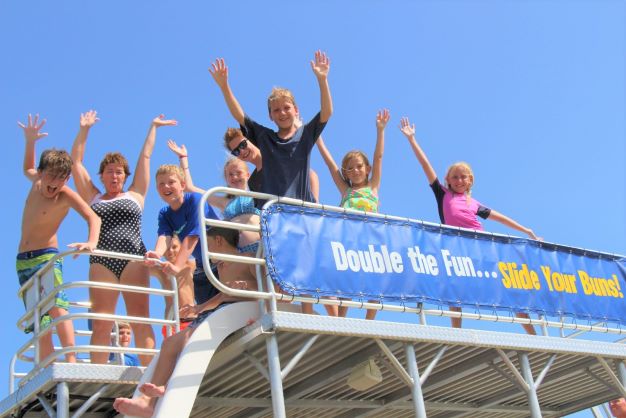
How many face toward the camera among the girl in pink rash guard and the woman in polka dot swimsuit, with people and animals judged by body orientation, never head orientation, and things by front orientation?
2

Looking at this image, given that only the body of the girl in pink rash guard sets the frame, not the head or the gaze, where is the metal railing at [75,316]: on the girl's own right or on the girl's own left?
on the girl's own right

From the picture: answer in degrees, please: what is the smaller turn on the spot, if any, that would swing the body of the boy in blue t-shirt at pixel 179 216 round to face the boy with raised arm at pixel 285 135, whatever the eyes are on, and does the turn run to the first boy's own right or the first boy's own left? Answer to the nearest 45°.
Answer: approximately 90° to the first boy's own left

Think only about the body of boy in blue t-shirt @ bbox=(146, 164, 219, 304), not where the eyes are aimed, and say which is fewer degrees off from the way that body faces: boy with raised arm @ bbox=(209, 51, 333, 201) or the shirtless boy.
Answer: the shirtless boy

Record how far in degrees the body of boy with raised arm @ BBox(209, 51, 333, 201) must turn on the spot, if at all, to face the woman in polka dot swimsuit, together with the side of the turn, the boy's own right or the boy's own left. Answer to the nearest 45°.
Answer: approximately 90° to the boy's own right

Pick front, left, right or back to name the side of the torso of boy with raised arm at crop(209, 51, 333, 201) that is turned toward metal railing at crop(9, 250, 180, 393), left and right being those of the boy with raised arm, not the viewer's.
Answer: right
